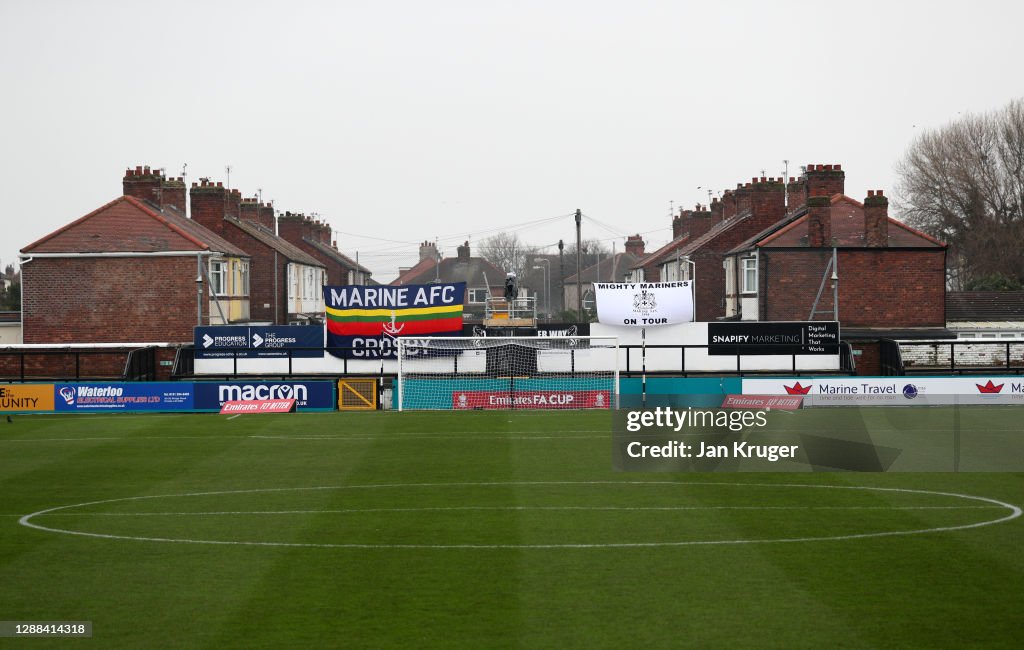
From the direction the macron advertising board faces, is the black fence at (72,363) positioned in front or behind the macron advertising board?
behind

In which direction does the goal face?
toward the camera

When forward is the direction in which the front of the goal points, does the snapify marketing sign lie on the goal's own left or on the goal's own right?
on the goal's own left

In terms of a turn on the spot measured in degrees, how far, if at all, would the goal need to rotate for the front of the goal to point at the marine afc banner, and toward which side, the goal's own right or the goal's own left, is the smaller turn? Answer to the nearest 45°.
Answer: approximately 135° to the goal's own right

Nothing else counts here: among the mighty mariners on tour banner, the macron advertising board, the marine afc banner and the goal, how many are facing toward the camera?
4

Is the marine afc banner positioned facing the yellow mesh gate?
yes

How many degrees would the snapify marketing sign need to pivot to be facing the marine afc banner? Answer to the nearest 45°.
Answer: approximately 90° to its right

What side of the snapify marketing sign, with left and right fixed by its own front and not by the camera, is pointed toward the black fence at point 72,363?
right

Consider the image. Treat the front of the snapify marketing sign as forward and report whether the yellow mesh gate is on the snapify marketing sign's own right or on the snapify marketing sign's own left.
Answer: on the snapify marketing sign's own right

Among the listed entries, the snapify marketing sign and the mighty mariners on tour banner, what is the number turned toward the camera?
2

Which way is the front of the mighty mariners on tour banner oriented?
toward the camera

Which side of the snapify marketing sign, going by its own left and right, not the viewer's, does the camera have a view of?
front

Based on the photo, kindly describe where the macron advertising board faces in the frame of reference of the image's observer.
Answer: facing the viewer

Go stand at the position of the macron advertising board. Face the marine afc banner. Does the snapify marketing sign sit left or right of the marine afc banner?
right

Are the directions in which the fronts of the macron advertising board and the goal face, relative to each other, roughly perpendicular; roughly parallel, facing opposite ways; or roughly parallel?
roughly parallel

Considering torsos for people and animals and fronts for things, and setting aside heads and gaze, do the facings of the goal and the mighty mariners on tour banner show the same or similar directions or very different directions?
same or similar directions

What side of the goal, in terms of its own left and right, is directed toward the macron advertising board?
right

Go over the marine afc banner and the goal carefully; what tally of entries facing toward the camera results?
2
